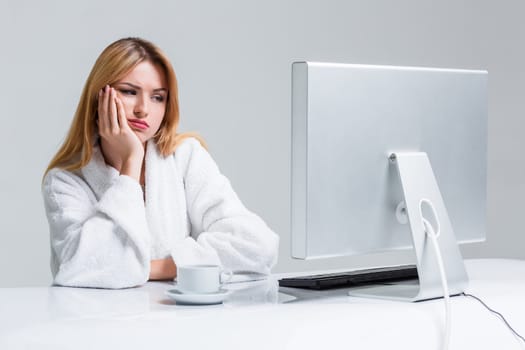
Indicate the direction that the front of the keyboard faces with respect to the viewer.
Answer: facing away from the viewer and to the left of the viewer

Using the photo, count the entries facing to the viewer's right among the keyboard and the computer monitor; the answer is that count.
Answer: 0

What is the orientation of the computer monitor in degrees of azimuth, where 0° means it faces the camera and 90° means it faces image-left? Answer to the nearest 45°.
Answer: approximately 135°

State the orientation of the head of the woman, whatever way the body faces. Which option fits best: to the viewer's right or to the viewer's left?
to the viewer's right

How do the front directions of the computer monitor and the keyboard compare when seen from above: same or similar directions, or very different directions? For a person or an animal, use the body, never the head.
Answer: same or similar directions

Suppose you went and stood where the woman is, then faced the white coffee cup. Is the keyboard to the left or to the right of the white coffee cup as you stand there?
left

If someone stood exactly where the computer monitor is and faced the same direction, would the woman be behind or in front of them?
in front
